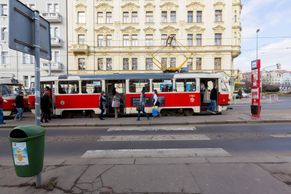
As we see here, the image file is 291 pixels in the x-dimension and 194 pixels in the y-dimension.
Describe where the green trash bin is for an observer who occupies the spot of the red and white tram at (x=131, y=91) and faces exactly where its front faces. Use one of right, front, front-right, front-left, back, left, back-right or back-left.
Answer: right

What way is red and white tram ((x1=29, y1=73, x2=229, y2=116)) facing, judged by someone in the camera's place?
facing to the right of the viewer

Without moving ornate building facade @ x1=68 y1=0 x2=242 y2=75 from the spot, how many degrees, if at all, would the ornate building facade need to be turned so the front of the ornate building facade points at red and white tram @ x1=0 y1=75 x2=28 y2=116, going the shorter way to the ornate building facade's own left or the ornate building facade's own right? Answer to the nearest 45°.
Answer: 0° — it already faces it

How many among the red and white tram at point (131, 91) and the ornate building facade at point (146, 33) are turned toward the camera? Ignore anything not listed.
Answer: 1

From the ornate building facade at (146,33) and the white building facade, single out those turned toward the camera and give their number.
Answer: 2

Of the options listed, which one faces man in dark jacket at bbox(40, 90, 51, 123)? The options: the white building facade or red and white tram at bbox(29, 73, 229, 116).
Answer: the white building facade

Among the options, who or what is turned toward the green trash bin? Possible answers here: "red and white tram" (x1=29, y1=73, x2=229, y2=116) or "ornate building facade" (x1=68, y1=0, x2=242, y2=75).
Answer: the ornate building facade

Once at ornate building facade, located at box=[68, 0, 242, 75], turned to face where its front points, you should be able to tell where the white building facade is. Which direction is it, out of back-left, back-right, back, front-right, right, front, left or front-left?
right

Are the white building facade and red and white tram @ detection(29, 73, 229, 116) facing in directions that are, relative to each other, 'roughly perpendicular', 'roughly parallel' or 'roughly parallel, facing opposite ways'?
roughly perpendicular

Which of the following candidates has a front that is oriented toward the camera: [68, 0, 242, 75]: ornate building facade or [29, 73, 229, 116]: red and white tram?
the ornate building facade

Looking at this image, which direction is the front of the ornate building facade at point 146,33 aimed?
toward the camera
